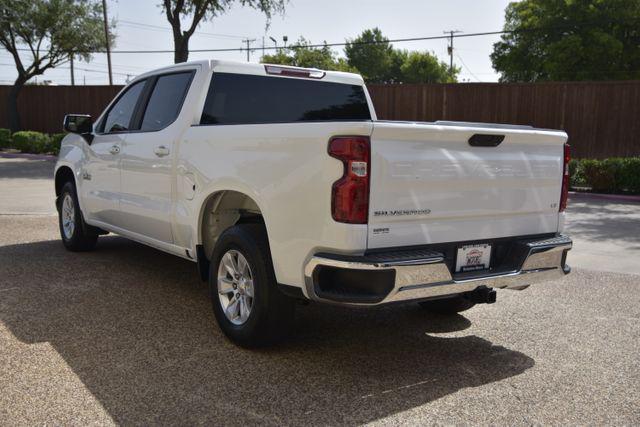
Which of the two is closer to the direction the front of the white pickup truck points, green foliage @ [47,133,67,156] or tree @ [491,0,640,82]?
the green foliage

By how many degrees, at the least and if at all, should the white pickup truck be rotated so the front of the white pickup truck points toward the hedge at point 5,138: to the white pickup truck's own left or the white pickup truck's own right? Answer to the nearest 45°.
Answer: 0° — it already faces it

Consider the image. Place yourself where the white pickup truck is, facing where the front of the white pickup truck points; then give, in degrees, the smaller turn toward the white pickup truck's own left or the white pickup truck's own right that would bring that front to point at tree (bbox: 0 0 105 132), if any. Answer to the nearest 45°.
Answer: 0° — it already faces it

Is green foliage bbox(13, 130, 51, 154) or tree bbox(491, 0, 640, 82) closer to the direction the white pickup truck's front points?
the green foliage

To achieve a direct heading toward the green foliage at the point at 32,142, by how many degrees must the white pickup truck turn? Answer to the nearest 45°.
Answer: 0° — it already faces it

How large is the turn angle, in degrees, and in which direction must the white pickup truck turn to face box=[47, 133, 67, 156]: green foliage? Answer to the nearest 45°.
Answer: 0° — it already faces it

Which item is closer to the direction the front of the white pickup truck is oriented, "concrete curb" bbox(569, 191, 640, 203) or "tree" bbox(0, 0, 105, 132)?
the tree

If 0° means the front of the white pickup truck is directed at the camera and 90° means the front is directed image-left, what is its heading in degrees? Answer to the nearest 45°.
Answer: approximately 135°

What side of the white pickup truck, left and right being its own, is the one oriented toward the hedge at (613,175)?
right

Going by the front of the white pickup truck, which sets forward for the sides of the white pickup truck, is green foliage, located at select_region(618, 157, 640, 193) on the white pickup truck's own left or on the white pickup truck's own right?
on the white pickup truck's own right
